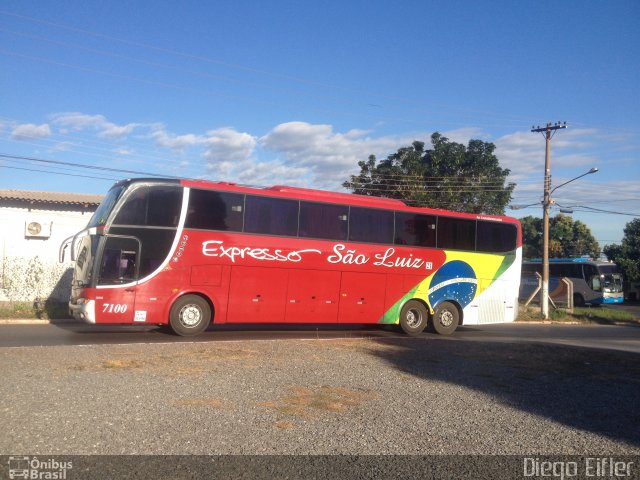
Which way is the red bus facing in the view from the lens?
facing to the left of the viewer

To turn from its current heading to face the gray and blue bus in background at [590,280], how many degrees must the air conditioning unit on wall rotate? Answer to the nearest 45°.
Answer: approximately 90° to its left

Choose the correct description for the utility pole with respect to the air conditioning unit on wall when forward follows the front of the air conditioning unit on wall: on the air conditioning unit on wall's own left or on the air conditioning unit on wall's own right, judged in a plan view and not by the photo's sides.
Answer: on the air conditioning unit on wall's own left

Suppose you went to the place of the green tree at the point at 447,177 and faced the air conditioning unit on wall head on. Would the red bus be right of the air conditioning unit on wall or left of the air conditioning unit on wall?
left

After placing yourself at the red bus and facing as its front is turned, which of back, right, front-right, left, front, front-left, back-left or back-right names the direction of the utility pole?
back-right

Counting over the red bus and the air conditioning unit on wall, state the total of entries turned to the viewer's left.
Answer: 1

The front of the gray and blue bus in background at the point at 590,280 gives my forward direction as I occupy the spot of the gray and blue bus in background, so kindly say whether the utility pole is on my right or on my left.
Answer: on my right

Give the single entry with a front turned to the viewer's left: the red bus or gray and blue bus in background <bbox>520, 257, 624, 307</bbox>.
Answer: the red bus
